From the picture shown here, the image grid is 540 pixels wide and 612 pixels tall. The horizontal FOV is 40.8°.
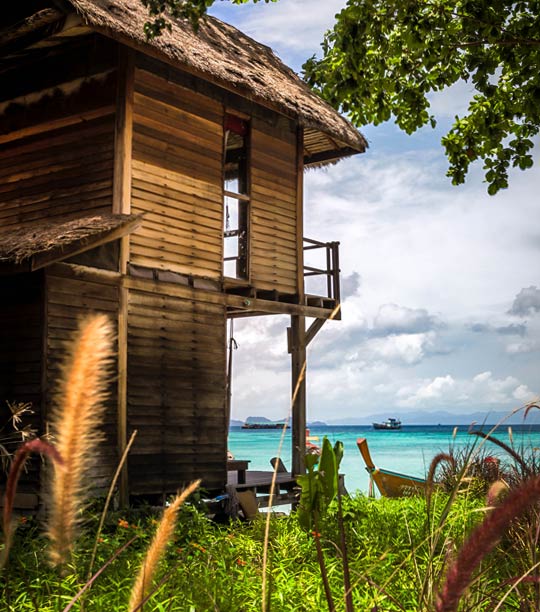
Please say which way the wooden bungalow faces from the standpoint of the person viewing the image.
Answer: facing away from the viewer and to the right of the viewer
